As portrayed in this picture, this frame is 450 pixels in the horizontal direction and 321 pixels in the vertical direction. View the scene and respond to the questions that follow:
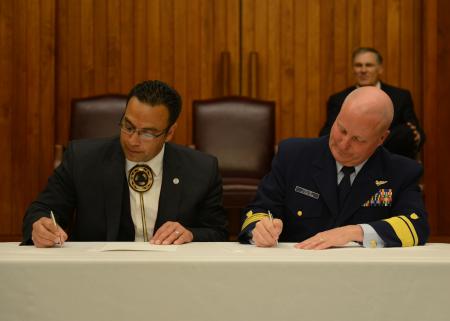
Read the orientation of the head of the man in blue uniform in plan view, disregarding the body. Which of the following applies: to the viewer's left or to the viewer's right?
to the viewer's left

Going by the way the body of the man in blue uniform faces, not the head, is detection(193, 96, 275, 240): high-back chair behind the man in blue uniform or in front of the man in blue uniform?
behind

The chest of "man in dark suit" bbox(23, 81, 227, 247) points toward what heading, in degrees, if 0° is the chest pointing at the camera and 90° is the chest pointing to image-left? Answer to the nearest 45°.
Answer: approximately 0°

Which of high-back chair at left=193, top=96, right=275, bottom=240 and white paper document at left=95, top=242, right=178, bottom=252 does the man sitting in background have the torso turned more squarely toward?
the white paper document

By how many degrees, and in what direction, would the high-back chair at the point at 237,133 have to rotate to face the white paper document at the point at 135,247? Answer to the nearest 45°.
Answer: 0° — it already faces it

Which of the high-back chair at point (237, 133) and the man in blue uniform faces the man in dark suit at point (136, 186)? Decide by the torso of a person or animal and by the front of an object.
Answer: the high-back chair

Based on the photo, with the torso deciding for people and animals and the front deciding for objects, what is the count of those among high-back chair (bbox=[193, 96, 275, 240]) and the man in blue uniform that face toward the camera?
2

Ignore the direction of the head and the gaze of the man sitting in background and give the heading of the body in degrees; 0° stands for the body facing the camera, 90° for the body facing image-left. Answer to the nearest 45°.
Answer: approximately 0°
